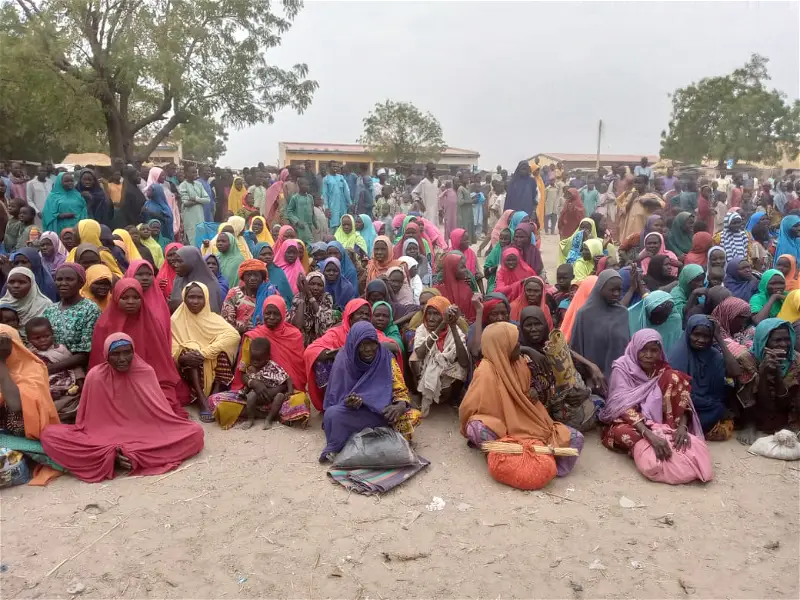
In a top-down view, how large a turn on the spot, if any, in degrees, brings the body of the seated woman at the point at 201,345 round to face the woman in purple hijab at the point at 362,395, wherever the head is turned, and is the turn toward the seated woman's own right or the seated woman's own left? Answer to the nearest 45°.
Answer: approximately 45° to the seated woman's own left

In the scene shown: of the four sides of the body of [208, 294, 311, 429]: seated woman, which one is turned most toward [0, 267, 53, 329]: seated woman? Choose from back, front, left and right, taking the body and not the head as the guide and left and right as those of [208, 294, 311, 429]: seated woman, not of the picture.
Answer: right

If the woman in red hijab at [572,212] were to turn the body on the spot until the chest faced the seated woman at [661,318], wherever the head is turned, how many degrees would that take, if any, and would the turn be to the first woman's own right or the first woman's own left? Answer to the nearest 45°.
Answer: approximately 45° to the first woman's own left

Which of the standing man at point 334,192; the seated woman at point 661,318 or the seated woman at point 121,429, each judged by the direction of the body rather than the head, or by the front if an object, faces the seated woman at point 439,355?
the standing man

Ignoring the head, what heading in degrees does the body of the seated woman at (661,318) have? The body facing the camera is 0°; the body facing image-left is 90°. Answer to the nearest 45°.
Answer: approximately 315°

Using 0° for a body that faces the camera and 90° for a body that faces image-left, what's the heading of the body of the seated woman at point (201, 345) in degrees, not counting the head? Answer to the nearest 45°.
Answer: approximately 0°

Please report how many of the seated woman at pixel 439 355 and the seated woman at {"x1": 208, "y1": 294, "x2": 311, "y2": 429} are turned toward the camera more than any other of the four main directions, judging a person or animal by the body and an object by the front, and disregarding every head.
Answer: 2

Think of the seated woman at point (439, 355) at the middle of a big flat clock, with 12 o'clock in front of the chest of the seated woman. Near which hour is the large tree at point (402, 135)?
The large tree is roughly at 6 o'clock from the seated woman.

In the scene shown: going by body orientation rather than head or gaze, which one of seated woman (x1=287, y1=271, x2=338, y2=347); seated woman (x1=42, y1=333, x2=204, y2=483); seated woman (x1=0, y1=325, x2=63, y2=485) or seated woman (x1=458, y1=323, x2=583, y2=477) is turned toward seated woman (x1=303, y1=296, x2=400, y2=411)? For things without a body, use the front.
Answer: seated woman (x1=287, y1=271, x2=338, y2=347)
